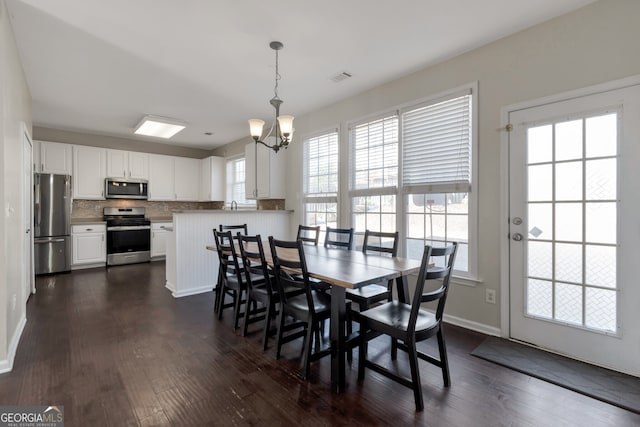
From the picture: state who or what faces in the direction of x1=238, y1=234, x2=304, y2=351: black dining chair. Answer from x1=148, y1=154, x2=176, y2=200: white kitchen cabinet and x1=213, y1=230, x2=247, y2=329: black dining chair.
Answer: the white kitchen cabinet

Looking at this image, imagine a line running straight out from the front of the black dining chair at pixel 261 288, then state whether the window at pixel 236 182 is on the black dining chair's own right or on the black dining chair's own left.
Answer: on the black dining chair's own left

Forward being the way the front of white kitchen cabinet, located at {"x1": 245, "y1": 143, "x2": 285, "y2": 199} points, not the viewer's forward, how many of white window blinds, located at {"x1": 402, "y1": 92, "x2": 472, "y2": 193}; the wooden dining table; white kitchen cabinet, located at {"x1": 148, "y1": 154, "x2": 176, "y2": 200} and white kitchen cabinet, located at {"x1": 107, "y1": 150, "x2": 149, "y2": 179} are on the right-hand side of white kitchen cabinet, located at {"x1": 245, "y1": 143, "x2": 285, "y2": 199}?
2

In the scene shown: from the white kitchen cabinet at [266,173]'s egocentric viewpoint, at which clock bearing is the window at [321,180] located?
The window is roughly at 9 o'clock from the white kitchen cabinet.

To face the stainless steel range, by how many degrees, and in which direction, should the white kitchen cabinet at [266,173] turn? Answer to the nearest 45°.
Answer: approximately 90° to its right

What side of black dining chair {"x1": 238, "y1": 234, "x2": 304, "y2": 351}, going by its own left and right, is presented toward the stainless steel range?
left

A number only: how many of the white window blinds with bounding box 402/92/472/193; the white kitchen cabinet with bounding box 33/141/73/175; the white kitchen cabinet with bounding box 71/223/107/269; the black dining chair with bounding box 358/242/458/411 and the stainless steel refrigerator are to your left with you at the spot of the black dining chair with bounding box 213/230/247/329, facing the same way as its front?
3

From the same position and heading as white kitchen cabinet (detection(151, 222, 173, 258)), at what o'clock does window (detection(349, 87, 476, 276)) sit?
The window is roughly at 11 o'clock from the white kitchen cabinet.

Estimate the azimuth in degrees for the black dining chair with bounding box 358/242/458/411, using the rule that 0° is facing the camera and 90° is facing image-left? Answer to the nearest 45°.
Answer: approximately 135°

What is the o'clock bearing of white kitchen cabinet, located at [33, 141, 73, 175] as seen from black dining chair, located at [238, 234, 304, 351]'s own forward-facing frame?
The white kitchen cabinet is roughly at 9 o'clock from the black dining chair.
